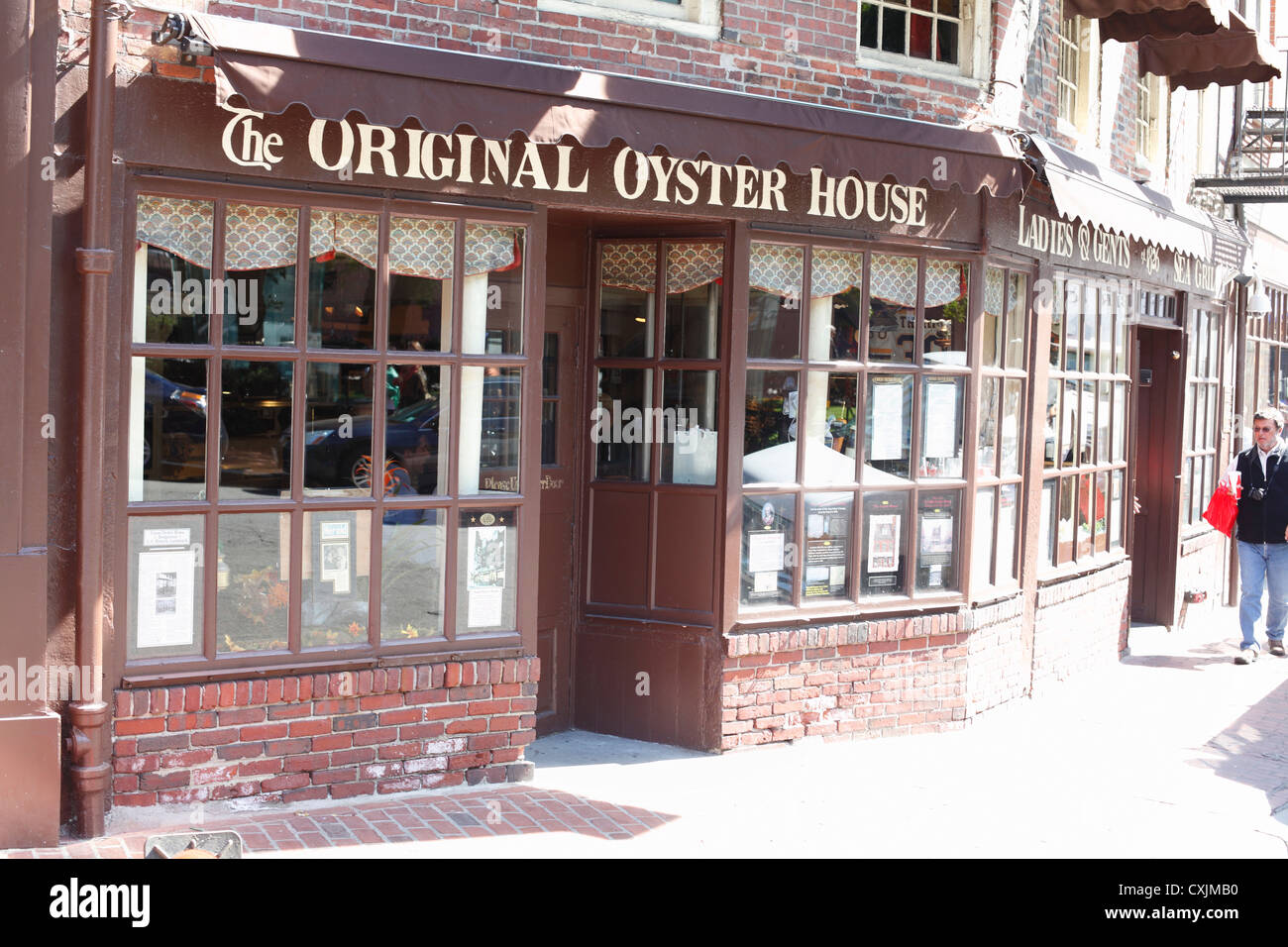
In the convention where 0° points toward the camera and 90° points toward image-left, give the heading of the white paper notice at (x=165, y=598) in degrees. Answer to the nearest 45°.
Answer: approximately 0°

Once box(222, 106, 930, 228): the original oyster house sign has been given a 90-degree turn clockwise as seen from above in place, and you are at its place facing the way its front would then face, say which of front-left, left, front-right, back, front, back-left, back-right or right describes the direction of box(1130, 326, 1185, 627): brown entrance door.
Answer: back

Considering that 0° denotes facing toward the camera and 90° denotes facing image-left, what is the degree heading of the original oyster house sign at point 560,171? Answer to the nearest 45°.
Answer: approximately 315°

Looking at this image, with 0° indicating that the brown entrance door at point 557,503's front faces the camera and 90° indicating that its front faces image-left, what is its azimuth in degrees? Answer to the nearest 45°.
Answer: approximately 315°

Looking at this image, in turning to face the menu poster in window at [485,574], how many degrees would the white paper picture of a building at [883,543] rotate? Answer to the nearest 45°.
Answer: approximately 90° to its right
